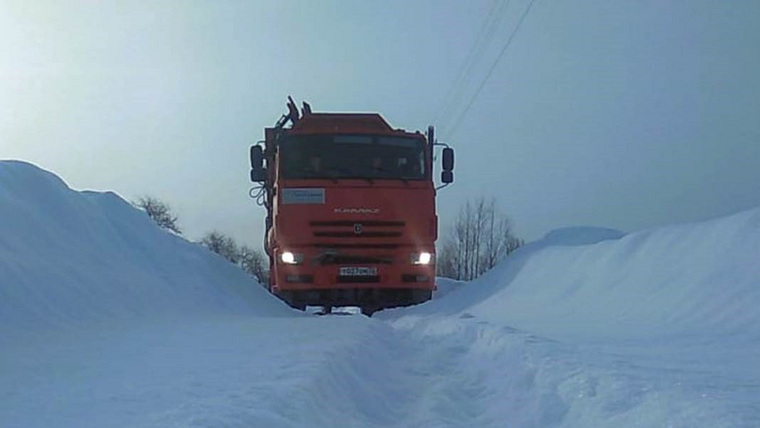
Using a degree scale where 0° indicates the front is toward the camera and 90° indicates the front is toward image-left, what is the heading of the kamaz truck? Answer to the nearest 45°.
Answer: approximately 0°
